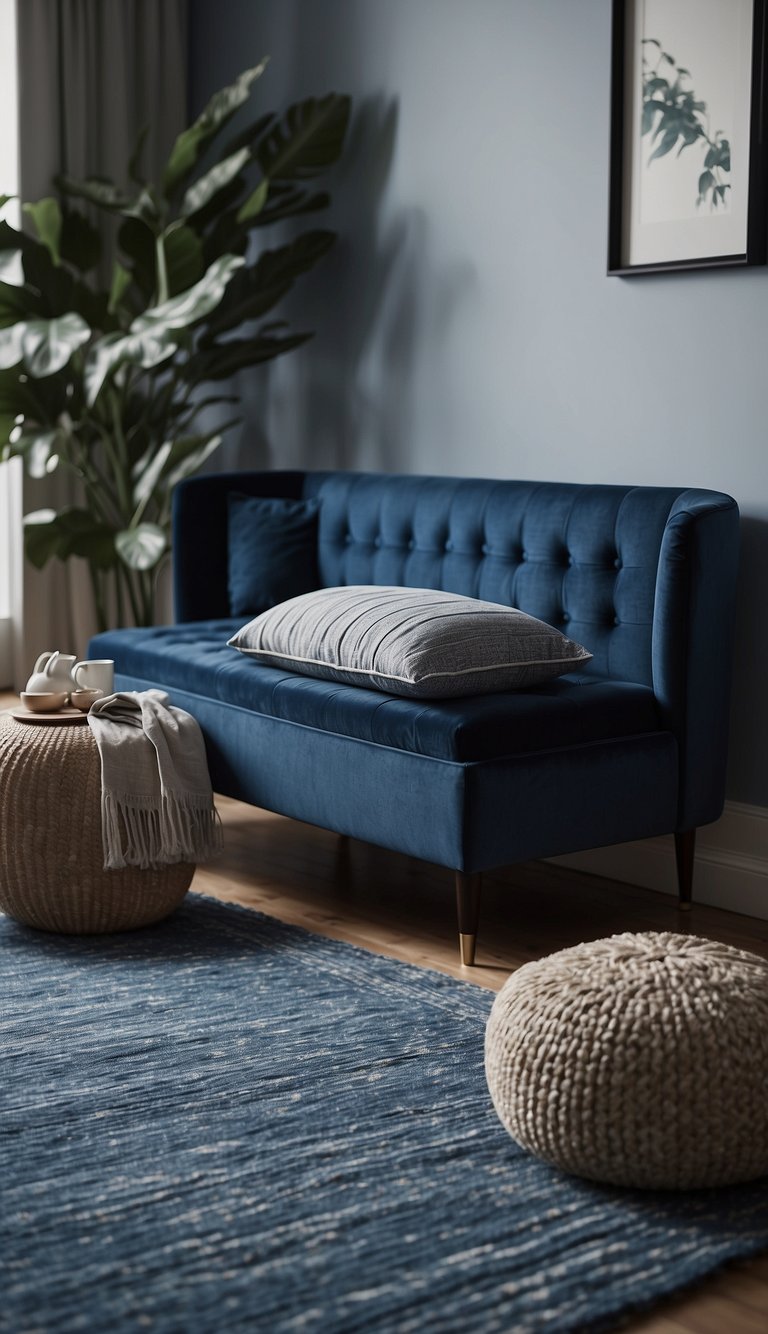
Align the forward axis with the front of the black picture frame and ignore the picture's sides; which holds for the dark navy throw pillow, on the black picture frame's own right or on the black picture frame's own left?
on the black picture frame's own right

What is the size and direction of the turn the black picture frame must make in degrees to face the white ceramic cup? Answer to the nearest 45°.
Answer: approximately 45° to its right

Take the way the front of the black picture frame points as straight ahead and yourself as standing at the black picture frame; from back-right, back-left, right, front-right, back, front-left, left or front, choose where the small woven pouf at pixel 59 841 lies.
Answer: front

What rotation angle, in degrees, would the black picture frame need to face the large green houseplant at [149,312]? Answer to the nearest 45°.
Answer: approximately 90° to its right

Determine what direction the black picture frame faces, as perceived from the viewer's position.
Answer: facing the viewer and to the left of the viewer

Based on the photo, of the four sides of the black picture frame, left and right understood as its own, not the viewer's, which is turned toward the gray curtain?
right

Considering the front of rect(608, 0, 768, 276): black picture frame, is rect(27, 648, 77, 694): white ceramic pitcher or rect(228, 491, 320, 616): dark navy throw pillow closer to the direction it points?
the white ceramic pitcher

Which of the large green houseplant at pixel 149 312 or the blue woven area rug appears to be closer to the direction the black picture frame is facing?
the blue woven area rug
